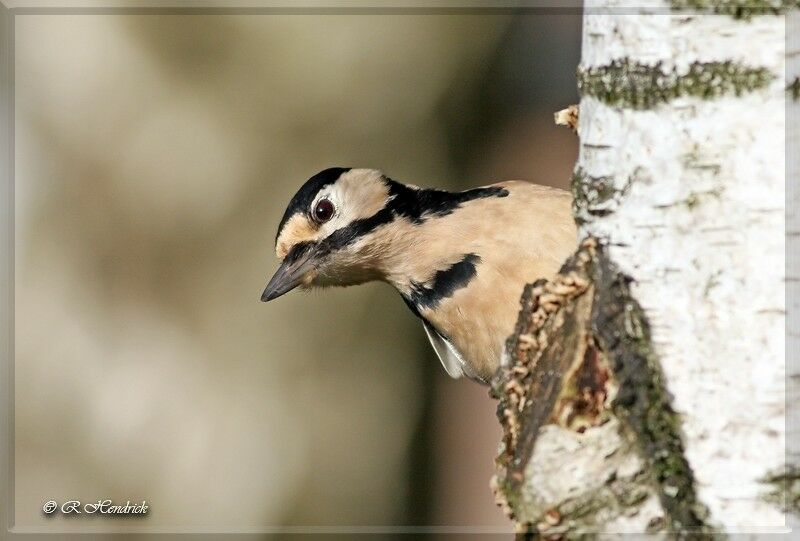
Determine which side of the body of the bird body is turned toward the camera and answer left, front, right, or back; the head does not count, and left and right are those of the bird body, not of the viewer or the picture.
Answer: left
